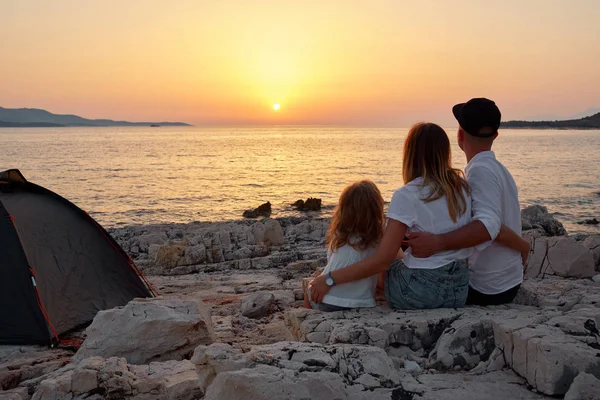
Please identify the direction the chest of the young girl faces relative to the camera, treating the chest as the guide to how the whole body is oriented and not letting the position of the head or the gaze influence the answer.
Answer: away from the camera

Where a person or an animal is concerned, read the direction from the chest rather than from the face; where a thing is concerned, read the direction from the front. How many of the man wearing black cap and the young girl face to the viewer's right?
0

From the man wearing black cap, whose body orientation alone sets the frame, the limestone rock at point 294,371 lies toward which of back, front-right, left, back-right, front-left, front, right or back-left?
left

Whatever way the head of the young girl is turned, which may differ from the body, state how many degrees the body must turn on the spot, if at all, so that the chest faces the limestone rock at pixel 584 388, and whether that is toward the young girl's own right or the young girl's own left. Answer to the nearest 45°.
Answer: approximately 135° to the young girl's own right

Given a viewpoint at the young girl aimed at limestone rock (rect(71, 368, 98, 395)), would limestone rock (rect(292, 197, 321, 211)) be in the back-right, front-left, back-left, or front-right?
back-right

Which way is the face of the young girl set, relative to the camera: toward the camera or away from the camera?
away from the camera

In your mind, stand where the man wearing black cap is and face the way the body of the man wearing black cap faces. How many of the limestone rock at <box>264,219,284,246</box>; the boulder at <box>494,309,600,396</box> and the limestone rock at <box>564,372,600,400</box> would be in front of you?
1

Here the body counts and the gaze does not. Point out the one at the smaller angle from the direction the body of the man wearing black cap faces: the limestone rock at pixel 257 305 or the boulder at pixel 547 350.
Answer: the limestone rock

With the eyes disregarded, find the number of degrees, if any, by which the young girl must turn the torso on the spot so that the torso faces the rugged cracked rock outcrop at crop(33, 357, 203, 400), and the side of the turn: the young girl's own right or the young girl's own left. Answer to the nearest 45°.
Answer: approximately 135° to the young girl's own left

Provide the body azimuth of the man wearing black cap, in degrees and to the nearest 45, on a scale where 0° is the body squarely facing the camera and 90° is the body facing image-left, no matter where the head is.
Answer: approximately 135°

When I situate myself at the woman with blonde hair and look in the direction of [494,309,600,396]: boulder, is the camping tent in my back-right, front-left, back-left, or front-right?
back-right

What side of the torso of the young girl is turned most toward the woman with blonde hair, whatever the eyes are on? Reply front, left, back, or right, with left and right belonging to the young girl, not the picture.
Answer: right

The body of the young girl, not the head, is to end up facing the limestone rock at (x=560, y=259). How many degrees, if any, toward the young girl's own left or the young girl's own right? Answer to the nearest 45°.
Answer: approximately 45° to the young girl's own right

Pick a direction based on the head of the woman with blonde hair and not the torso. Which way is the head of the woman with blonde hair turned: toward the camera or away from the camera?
away from the camera

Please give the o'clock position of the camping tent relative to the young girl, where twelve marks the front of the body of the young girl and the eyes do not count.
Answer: The camping tent is roughly at 10 o'clock from the young girl.

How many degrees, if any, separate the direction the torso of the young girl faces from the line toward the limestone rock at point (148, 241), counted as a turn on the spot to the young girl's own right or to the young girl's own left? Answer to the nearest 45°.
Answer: approximately 45° to the young girl's own left

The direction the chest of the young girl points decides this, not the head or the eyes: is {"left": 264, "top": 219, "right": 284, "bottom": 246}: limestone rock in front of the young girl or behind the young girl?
in front

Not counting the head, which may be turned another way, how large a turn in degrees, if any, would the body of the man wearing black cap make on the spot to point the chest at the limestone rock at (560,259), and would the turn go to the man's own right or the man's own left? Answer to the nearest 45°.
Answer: approximately 45° to the man's own right
